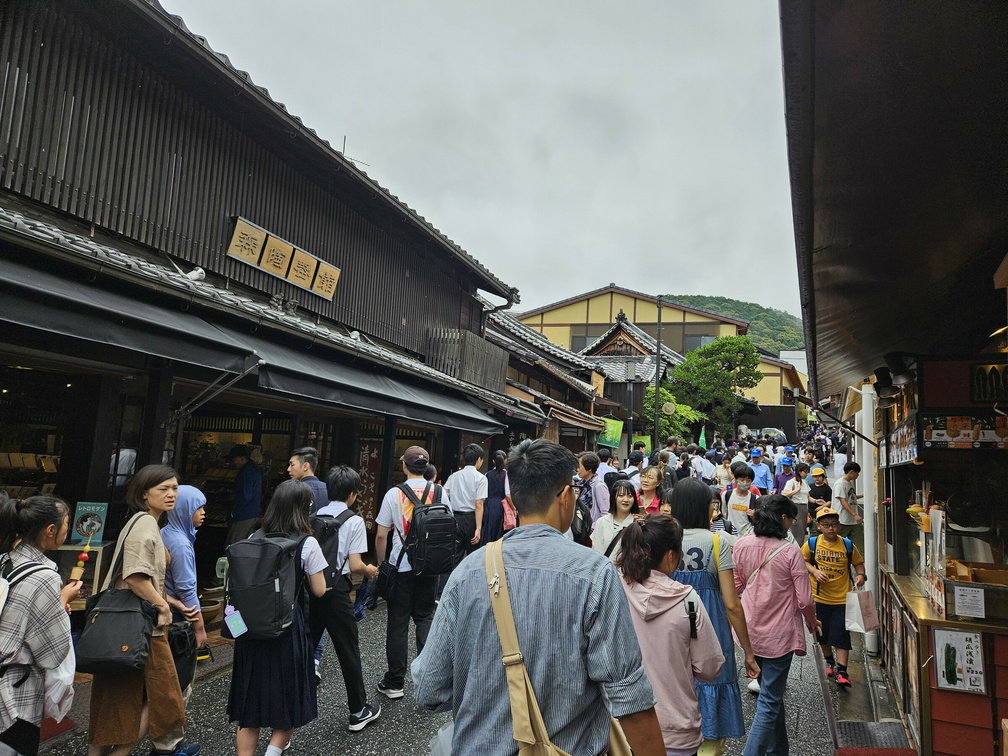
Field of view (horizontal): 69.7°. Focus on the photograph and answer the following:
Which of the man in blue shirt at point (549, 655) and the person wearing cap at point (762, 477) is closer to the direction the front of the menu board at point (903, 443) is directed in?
the man in blue shirt

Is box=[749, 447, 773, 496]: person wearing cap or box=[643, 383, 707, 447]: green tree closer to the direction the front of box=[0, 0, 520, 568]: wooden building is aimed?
the person wearing cap

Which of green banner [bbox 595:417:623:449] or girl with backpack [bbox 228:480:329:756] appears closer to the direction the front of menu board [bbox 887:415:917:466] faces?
the girl with backpack

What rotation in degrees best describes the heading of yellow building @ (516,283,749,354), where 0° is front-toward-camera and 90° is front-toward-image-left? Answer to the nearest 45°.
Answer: approximately 0°

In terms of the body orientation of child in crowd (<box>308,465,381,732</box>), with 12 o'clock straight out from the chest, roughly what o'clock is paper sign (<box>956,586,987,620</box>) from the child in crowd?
The paper sign is roughly at 2 o'clock from the child in crowd.

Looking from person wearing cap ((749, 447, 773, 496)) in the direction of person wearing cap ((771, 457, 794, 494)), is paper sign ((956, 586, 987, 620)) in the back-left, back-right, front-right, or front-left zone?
back-right

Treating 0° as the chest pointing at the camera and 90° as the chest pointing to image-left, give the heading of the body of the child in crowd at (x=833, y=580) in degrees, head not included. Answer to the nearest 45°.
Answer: approximately 0°

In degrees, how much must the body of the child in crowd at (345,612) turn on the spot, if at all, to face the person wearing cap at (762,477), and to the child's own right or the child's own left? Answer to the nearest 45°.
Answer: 0° — they already face them

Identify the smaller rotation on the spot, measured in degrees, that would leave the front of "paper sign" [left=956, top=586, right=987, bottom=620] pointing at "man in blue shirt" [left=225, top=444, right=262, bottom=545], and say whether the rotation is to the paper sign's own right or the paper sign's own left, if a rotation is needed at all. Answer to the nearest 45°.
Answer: approximately 90° to the paper sign's own right

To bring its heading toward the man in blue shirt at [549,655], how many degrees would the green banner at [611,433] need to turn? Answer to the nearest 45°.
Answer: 0° — it already faces them
